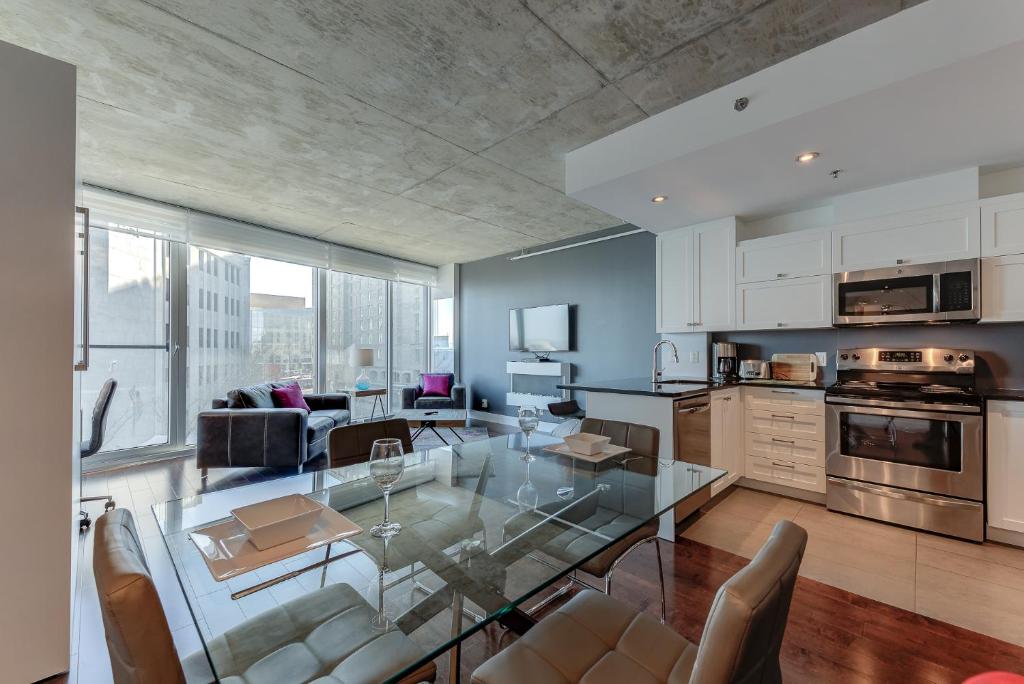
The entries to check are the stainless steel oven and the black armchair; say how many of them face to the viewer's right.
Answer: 0

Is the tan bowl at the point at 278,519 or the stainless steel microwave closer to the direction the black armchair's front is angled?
the tan bowl

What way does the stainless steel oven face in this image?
toward the camera

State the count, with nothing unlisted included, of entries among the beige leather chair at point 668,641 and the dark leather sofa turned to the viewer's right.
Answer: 1

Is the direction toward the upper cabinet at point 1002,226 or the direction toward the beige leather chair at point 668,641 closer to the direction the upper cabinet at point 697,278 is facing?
the beige leather chair

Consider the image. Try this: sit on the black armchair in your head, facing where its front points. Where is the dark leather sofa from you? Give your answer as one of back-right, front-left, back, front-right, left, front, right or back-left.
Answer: front-right

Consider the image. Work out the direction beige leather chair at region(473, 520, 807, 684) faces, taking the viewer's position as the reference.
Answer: facing away from the viewer and to the left of the viewer

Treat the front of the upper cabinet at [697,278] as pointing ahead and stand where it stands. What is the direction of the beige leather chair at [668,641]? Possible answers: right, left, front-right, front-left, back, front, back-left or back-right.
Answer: front-left

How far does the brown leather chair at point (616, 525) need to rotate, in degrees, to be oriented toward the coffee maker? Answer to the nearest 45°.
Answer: approximately 180°

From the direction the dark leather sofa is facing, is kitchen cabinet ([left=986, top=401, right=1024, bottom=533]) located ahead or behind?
ahead

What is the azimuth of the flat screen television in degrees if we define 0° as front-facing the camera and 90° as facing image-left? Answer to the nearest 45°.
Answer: approximately 45°
